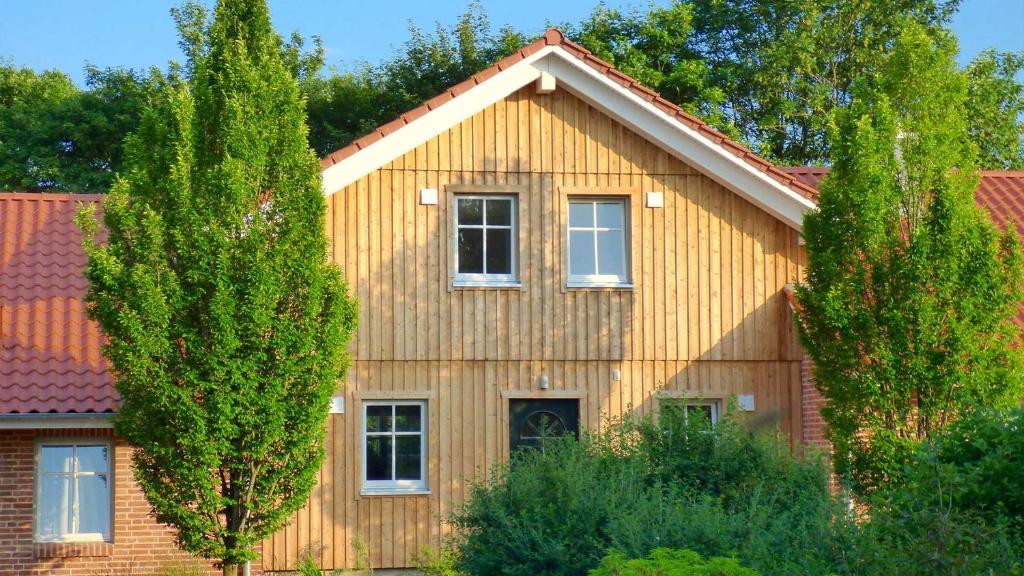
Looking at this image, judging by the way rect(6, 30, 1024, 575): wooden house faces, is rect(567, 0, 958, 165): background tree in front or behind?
behind

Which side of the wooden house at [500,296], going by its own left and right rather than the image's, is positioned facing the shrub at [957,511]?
front

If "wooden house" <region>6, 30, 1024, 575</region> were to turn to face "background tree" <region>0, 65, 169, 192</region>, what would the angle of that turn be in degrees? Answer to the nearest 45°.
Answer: approximately 135° to its right

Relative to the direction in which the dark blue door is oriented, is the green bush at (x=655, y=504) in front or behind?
in front

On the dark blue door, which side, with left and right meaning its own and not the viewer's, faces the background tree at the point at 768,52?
back

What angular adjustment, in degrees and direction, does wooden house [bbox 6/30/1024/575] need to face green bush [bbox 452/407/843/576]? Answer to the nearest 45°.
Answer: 0° — it already faces it

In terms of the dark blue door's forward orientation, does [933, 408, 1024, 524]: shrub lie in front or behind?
in front

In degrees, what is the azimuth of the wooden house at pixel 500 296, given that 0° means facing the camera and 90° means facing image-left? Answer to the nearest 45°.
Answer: approximately 0°

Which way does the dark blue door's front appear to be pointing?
toward the camera

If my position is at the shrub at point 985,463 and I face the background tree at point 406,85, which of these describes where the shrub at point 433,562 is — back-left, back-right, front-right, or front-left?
front-left

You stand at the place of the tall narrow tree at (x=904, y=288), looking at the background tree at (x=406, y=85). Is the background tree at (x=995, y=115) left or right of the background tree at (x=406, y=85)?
right
